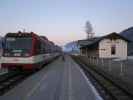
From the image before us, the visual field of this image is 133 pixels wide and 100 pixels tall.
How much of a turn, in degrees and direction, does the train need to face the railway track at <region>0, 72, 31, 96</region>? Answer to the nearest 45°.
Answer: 0° — it already faces it

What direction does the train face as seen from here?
toward the camera
